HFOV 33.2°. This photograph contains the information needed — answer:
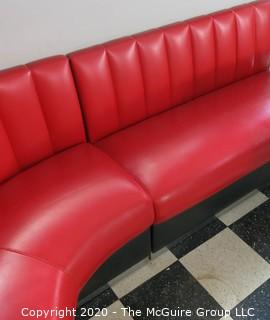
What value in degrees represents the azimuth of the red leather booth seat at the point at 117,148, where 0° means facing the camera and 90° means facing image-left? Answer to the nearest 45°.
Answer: approximately 315°

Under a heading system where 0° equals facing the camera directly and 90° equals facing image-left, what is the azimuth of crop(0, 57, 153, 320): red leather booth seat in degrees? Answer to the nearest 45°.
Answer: approximately 315°
